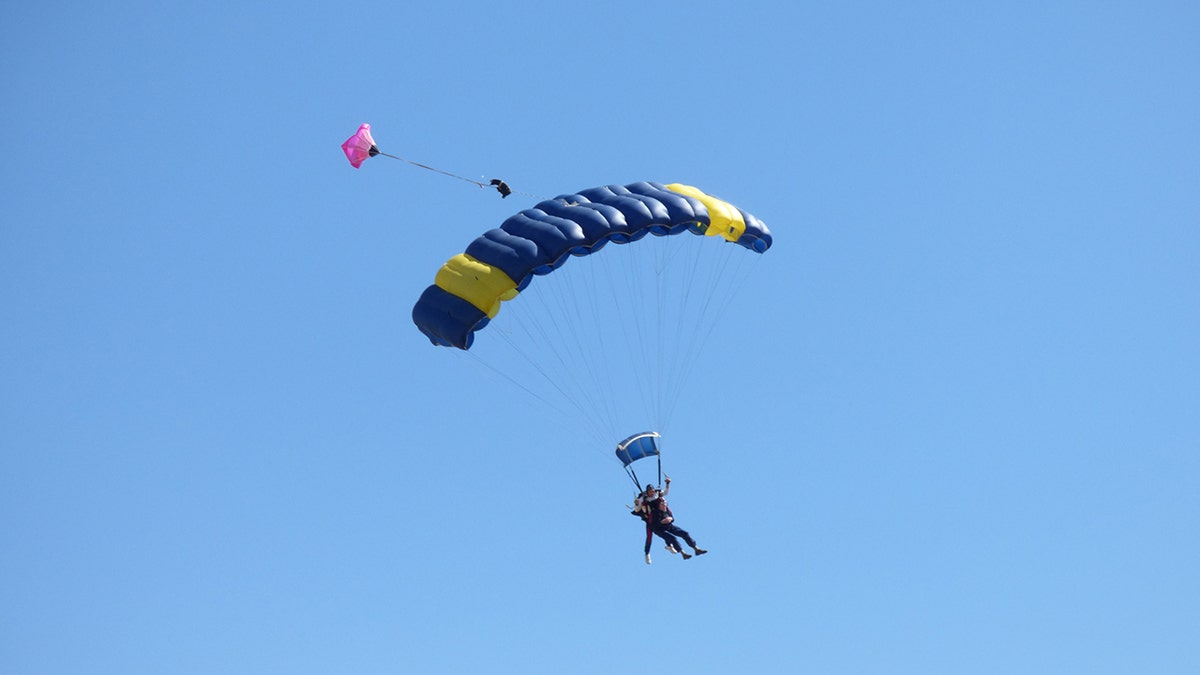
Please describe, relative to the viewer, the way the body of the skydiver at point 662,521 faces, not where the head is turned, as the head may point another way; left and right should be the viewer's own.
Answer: facing the viewer and to the right of the viewer
